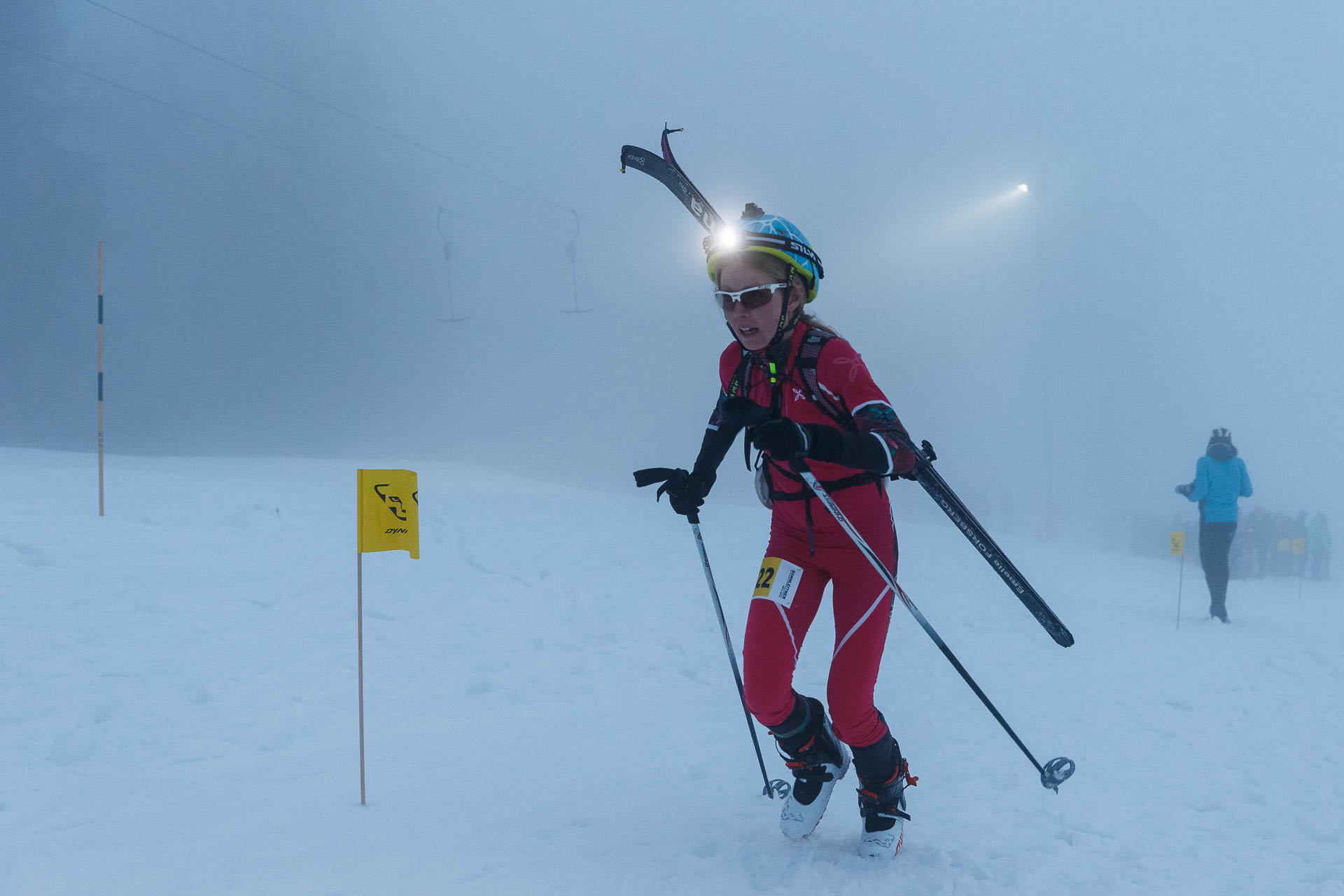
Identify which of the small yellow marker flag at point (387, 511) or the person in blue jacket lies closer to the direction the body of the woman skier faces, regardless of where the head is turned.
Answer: the small yellow marker flag

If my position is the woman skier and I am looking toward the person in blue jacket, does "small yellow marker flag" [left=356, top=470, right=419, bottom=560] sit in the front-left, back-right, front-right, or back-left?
back-left

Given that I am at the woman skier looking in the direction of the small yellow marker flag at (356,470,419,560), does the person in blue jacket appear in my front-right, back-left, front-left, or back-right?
back-right

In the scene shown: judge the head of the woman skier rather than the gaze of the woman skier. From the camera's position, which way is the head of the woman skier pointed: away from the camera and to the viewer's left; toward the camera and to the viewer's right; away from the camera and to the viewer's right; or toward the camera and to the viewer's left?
toward the camera and to the viewer's left

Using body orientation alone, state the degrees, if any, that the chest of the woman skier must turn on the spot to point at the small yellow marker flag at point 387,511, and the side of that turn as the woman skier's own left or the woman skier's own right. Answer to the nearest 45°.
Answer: approximately 45° to the woman skier's own right

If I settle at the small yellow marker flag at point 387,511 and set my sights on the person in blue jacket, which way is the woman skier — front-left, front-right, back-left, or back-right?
front-right

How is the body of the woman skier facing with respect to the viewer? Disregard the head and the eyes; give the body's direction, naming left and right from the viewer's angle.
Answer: facing the viewer and to the left of the viewer

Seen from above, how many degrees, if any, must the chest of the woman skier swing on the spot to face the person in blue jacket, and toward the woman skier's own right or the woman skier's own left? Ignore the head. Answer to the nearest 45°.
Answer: approximately 180°
